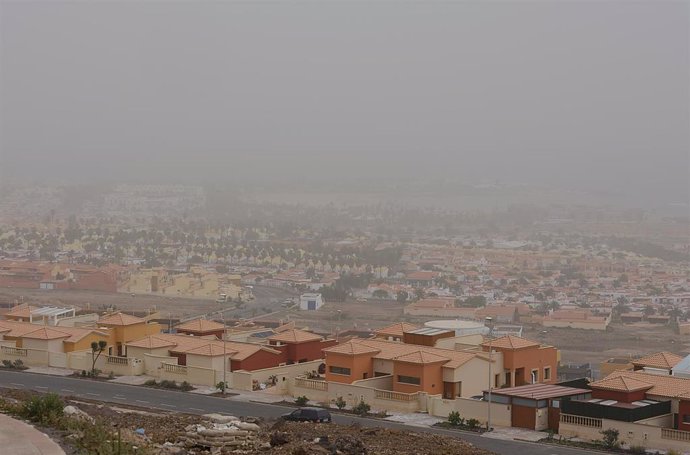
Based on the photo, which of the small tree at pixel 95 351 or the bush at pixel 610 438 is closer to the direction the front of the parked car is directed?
the small tree

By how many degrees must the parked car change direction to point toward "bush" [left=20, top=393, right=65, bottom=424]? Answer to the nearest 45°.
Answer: approximately 45° to its left

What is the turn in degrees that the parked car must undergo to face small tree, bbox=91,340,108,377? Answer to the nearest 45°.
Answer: approximately 45° to its right

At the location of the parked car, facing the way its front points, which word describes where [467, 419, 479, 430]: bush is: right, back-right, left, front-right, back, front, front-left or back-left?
back

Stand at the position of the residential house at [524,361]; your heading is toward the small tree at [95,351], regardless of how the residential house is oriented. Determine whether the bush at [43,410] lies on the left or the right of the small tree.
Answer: left

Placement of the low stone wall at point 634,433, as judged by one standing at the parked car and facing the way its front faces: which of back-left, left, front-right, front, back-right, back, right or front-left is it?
back

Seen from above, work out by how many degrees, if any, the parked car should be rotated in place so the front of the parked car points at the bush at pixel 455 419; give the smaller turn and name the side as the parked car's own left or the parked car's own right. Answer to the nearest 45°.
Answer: approximately 180°

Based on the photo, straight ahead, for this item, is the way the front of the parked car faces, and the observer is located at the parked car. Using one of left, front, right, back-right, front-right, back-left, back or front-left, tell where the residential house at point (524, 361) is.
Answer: back-right

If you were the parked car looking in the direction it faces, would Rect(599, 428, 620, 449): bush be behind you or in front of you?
behind

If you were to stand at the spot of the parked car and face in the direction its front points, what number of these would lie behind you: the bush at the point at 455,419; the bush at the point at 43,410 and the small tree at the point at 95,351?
1

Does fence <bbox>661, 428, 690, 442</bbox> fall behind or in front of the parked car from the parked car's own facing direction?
behind

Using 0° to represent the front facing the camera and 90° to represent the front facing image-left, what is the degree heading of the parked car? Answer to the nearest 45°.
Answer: approximately 90°
